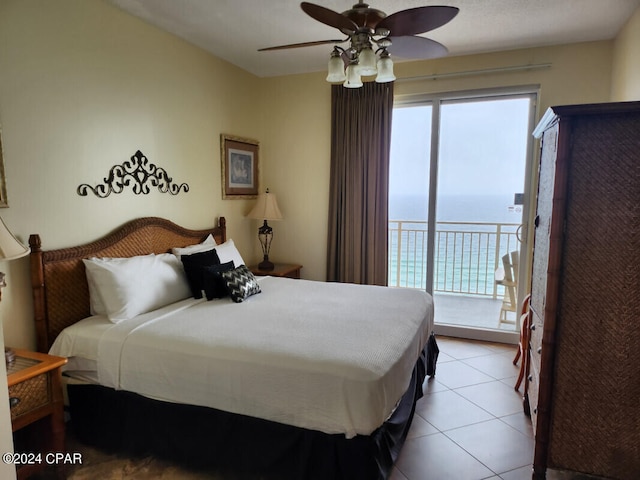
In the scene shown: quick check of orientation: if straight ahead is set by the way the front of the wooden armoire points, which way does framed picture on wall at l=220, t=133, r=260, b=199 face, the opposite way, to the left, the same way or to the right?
the opposite way

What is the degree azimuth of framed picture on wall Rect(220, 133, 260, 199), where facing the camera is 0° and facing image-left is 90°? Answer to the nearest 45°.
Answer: approximately 315°

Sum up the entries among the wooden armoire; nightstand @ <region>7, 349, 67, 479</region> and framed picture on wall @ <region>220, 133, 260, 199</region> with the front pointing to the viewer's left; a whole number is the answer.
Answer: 1

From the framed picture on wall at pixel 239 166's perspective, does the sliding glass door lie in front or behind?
in front

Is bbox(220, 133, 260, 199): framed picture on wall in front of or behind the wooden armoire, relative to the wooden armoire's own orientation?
in front

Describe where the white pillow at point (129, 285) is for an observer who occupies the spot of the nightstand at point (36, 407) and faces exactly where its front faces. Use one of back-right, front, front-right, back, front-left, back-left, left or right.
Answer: left

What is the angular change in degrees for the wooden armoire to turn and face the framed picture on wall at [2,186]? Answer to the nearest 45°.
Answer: approximately 45° to its left

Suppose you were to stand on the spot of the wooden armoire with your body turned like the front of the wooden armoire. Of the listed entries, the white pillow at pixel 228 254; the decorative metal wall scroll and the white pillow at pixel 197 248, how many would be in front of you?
3

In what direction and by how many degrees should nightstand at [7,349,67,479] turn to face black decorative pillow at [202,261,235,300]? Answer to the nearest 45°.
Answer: approximately 90° to its left

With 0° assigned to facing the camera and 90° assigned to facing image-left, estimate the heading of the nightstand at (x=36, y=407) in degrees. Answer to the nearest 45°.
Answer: approximately 315°

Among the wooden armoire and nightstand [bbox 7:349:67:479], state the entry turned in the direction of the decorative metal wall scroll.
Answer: the wooden armoire

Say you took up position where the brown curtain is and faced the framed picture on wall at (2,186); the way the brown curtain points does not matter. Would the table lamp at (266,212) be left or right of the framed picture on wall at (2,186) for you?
right

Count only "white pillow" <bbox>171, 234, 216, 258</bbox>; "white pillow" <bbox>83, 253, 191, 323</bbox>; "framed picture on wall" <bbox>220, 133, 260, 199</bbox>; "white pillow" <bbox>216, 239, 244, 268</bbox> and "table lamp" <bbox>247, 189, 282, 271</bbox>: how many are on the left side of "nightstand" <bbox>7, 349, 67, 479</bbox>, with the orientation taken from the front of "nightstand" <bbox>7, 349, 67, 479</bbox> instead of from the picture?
5

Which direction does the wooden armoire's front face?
to the viewer's left

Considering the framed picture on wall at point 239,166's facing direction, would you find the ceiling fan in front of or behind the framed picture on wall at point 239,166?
in front
